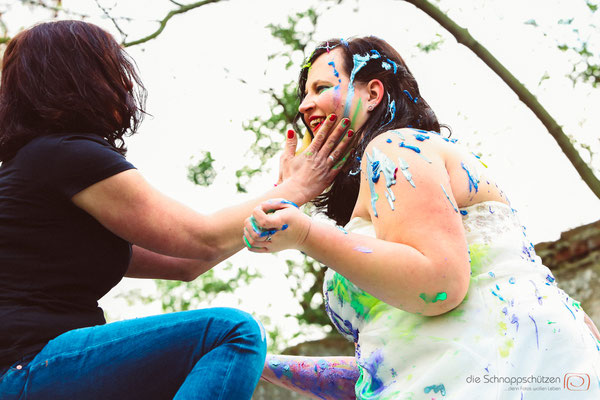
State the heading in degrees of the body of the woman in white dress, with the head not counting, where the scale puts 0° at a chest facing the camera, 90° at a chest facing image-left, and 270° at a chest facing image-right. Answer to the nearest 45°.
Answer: approximately 90°

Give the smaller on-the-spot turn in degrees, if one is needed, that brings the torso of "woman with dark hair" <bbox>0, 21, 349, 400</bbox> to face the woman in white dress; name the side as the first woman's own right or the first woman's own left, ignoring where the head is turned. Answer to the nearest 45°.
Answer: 0° — they already face them

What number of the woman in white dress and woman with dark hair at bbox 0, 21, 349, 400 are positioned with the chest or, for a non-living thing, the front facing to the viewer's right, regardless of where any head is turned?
1

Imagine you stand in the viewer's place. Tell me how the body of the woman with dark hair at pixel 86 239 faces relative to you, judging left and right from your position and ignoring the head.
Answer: facing to the right of the viewer

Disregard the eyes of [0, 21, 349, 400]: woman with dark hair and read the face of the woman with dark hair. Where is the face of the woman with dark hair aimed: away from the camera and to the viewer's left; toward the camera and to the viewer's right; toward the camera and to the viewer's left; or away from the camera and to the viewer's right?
away from the camera and to the viewer's right

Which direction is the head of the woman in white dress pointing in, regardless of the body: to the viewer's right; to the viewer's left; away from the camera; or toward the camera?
to the viewer's left

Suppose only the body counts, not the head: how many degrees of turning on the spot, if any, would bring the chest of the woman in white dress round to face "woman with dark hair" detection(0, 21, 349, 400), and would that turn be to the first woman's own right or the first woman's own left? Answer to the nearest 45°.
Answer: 0° — they already face them

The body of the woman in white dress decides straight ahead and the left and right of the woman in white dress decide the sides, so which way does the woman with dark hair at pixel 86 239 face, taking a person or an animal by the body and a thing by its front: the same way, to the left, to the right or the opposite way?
the opposite way
